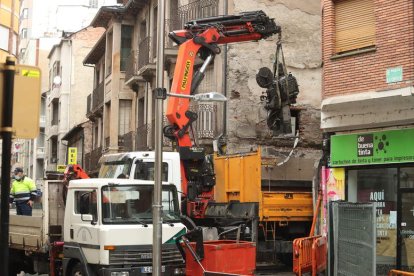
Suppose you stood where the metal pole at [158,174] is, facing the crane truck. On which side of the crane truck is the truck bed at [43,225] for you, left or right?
left

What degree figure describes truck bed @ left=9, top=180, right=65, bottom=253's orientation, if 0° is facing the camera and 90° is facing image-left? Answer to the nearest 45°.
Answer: approximately 315°

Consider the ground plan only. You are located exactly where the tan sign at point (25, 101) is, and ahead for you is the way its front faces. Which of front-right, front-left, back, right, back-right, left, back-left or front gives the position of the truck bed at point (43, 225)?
front

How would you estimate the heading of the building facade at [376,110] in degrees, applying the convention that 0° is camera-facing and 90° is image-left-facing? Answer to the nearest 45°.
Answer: approximately 45°

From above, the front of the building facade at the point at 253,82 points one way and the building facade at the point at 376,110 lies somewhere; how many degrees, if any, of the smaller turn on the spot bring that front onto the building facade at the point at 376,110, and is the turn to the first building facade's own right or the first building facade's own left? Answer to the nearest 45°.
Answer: approximately 45° to the first building facade's own left

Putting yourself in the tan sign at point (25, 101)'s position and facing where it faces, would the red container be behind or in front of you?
in front
